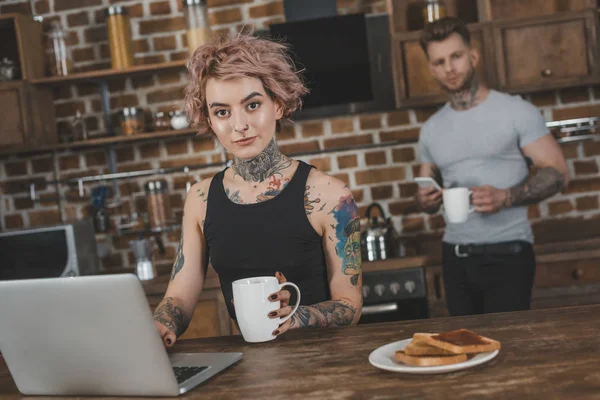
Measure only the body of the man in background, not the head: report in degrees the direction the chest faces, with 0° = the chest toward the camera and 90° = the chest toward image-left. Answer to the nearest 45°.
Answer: approximately 45°

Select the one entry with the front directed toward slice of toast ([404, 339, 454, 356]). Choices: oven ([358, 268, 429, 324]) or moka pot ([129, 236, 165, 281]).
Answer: the oven

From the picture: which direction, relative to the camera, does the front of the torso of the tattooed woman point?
toward the camera

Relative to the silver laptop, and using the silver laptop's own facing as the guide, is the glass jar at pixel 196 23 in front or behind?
in front

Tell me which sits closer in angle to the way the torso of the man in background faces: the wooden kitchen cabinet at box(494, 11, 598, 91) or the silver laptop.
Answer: the silver laptop

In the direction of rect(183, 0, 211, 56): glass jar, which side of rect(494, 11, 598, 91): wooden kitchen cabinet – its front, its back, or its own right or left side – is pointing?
right

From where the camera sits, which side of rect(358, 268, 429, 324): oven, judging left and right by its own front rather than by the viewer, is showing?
front

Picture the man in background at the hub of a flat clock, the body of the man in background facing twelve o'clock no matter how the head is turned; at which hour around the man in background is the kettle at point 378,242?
The kettle is roughly at 3 o'clock from the man in background.

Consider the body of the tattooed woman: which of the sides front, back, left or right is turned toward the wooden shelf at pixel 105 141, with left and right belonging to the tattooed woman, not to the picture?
back

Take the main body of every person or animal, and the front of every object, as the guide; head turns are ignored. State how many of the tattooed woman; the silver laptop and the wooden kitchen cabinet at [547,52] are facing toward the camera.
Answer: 2

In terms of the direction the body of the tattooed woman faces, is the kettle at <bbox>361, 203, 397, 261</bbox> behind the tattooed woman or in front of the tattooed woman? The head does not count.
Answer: behind
